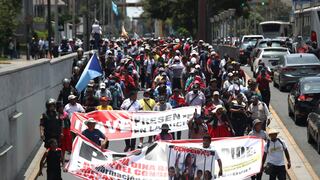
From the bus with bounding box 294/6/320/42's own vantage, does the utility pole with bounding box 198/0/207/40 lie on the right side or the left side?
on its left

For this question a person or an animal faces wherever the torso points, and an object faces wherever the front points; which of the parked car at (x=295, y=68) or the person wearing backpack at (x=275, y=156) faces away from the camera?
the parked car

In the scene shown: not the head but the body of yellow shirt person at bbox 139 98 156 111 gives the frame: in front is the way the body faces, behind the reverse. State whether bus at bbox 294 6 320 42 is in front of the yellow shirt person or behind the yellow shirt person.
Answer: behind

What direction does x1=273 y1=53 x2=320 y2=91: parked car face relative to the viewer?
away from the camera

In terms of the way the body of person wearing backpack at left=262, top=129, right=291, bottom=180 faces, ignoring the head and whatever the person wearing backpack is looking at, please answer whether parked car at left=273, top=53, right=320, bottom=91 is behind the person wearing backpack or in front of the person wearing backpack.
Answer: behind

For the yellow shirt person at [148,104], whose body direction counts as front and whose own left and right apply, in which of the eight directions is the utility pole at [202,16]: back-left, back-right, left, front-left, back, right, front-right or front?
back

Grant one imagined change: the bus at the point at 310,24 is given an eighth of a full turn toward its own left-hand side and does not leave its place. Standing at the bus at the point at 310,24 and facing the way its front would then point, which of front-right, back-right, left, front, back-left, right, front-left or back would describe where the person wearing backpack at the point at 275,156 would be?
left

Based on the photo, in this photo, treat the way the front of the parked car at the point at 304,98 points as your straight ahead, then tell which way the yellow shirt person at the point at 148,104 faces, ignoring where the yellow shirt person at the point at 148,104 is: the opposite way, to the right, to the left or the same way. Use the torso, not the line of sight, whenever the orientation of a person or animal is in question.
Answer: the opposite way

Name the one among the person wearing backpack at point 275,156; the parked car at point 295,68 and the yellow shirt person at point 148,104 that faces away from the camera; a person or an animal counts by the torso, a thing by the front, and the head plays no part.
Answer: the parked car
